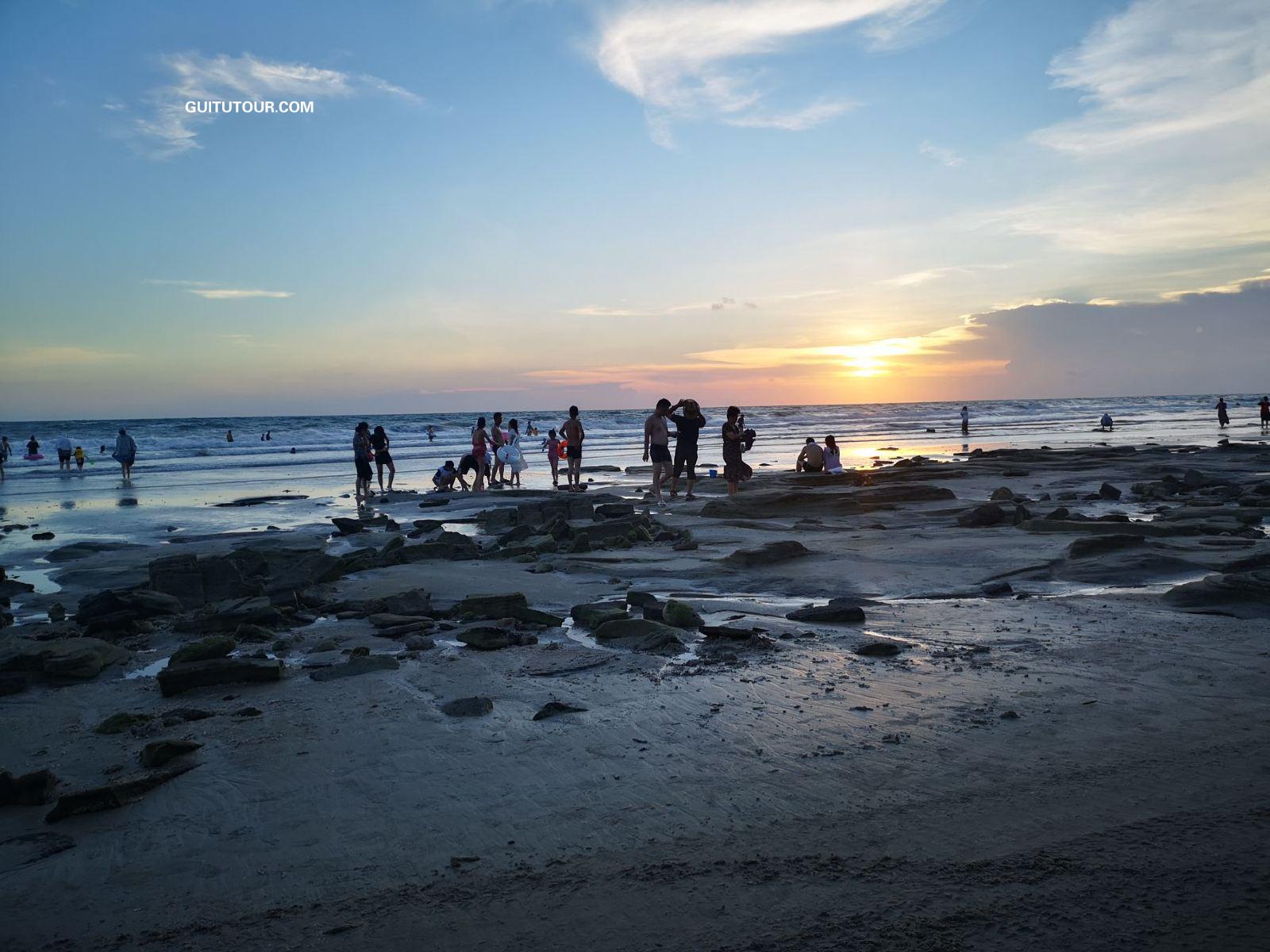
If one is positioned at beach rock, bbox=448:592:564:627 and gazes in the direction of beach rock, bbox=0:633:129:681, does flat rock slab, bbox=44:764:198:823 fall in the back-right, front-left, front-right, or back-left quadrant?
front-left
